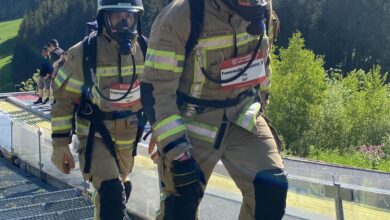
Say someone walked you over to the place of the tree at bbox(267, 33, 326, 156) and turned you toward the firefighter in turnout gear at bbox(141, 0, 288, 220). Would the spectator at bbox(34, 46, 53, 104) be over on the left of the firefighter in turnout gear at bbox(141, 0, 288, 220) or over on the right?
right

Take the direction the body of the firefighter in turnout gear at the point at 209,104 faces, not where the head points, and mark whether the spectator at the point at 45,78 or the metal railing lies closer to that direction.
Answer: the metal railing

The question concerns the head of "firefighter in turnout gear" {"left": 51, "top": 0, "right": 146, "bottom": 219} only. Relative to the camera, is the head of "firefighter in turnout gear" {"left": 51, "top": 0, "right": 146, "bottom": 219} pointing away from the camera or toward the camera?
toward the camera

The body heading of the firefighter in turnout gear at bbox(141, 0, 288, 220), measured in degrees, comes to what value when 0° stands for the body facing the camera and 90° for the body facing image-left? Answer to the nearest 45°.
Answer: approximately 315°

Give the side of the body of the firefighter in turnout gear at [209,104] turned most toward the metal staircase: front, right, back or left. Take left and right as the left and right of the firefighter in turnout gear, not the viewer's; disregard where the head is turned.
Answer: back

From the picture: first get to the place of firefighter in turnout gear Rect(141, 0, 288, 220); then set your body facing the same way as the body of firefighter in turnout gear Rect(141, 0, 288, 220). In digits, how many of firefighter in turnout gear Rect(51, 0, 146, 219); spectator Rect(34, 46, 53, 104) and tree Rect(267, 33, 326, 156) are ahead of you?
0

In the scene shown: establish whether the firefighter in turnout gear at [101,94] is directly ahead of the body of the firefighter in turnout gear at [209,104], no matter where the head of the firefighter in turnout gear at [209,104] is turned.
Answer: no

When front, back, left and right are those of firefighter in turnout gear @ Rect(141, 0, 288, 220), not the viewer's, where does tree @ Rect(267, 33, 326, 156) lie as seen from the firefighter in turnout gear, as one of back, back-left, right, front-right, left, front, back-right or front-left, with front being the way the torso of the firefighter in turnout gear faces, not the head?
back-left

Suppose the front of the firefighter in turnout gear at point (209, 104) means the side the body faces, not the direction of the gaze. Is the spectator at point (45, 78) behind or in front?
behind

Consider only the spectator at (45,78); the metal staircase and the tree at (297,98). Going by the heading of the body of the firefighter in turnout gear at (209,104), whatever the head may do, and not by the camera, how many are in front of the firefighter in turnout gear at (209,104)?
0
